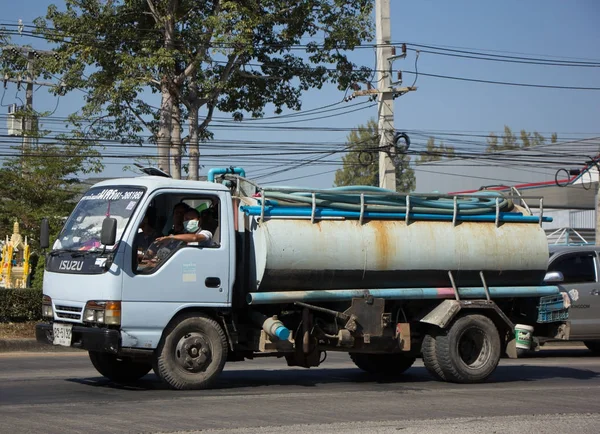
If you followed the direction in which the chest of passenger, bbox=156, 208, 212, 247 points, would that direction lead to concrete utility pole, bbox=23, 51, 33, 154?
no

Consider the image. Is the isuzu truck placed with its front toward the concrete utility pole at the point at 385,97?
no

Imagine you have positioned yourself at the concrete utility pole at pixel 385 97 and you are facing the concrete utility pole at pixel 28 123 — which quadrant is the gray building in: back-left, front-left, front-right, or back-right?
back-right

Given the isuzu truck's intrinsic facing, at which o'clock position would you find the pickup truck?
The pickup truck is roughly at 6 o'clock from the isuzu truck.

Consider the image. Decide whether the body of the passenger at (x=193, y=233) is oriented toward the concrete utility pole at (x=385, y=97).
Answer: no

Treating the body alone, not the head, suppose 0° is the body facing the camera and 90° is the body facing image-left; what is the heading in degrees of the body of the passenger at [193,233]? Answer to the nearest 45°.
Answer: approximately 45°

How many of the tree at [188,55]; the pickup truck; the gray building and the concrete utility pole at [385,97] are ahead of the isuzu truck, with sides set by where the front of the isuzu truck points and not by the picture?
0

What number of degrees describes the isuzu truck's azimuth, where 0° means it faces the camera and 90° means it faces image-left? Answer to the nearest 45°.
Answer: approximately 45°

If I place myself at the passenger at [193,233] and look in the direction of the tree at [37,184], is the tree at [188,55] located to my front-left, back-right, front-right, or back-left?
front-right

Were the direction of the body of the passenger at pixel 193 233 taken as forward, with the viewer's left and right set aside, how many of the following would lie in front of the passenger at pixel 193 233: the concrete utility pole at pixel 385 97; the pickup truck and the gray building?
0

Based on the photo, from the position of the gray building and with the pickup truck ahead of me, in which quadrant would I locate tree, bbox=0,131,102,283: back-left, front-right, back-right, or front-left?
front-right

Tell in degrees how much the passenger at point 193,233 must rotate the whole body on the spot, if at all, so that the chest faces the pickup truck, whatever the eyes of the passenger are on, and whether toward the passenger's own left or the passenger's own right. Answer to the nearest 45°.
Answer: approximately 180°

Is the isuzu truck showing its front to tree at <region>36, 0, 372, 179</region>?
no

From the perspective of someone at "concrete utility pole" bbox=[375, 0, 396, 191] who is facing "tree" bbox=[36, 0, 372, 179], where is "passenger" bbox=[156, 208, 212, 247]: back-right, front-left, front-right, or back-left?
front-left
